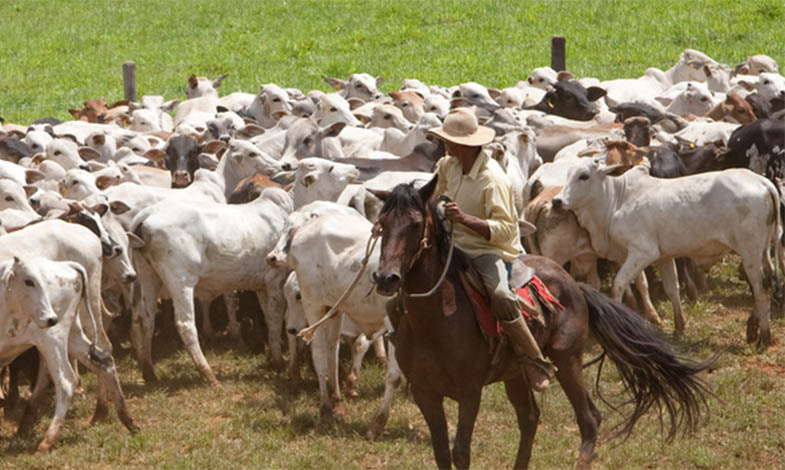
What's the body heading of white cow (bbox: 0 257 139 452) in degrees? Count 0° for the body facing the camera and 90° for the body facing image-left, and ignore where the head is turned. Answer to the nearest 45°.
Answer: approximately 45°

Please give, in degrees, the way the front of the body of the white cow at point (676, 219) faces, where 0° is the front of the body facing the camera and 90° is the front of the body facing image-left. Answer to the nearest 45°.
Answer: approximately 90°

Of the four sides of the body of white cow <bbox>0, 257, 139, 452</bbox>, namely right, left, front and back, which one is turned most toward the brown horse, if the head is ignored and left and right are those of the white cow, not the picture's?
back

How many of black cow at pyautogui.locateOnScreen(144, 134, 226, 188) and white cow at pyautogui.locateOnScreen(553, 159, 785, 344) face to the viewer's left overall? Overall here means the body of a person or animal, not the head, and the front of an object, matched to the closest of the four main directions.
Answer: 1

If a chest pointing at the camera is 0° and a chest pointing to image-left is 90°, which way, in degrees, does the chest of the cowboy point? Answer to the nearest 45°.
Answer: approximately 45°

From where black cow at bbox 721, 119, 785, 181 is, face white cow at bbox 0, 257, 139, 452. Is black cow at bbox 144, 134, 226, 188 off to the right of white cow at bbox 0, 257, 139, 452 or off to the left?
right

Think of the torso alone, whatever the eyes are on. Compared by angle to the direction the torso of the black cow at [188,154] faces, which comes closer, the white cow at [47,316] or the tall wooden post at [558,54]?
the white cow
